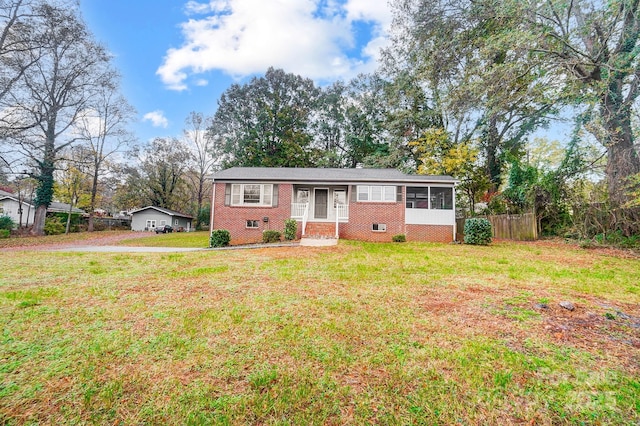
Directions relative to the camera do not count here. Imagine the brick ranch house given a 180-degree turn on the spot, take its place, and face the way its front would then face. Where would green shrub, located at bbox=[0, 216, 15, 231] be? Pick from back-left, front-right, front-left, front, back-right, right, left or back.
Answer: left

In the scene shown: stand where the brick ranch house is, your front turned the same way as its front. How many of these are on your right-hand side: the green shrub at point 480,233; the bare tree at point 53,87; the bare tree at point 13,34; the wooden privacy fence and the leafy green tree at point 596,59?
2

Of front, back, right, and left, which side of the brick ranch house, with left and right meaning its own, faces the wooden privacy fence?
left

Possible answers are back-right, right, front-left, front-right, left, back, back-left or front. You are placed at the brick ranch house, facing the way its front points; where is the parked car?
back-right

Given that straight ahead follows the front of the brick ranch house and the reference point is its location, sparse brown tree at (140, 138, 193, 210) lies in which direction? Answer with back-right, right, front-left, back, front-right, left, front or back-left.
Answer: back-right

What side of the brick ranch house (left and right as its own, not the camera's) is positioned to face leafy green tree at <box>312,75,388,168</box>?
back

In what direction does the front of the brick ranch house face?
toward the camera

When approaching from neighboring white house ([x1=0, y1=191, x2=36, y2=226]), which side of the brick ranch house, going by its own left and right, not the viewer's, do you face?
right

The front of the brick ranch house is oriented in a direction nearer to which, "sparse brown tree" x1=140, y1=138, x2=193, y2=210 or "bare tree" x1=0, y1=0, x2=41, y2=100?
the bare tree

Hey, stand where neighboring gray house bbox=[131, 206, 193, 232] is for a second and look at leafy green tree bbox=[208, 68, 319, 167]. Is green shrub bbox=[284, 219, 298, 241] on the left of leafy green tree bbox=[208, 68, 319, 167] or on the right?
right

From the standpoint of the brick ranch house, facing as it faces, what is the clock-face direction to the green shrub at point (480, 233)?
The green shrub is roughly at 10 o'clock from the brick ranch house.
